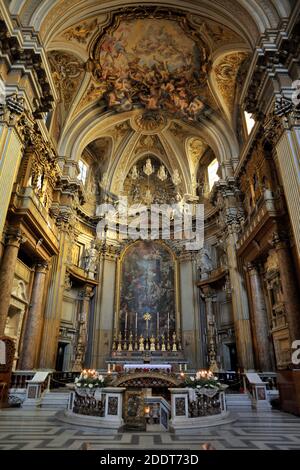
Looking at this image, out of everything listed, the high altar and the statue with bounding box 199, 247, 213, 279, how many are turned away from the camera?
0

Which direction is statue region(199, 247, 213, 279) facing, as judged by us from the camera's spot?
facing the viewer and to the left of the viewer

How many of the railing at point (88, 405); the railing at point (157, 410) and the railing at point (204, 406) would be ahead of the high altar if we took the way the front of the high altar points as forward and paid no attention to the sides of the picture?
3

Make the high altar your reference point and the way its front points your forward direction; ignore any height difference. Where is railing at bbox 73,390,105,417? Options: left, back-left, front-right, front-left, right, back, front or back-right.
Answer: front

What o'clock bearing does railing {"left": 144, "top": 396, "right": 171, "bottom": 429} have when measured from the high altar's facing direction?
The railing is roughly at 12 o'clock from the high altar.

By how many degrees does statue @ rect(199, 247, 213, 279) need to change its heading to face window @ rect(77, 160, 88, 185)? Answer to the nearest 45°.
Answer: approximately 45° to its right

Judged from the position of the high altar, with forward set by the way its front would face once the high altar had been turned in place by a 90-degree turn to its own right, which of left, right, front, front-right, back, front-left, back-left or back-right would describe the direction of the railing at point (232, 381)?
back-left

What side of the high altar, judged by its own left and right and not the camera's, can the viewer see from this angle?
front

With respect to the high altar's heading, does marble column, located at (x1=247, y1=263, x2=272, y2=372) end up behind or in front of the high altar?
in front

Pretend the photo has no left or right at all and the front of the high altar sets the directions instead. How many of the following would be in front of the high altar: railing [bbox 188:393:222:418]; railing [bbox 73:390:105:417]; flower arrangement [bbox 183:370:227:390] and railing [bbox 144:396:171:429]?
4
